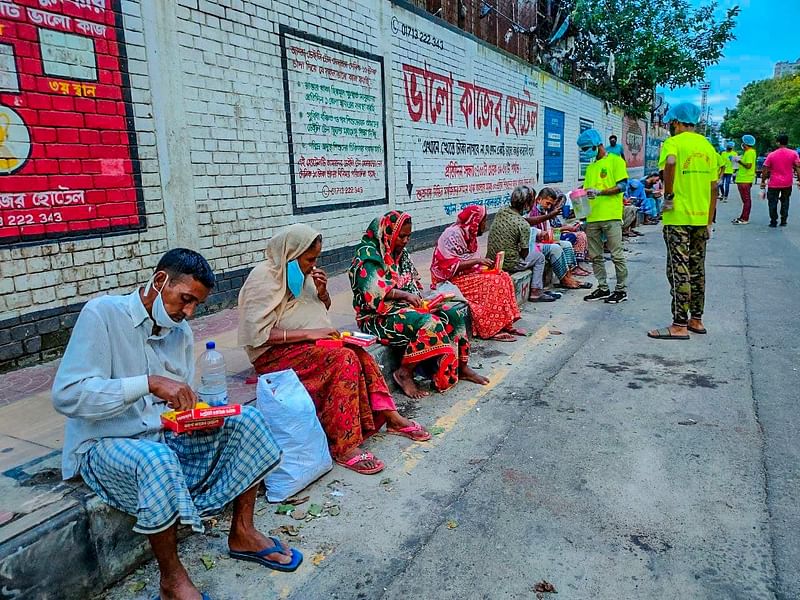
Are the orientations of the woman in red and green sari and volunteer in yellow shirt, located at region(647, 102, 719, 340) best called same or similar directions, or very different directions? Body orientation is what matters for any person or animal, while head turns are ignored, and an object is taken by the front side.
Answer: very different directions

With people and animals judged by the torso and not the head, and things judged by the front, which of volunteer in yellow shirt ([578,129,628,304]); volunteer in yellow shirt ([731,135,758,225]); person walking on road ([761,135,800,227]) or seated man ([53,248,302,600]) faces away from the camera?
the person walking on road

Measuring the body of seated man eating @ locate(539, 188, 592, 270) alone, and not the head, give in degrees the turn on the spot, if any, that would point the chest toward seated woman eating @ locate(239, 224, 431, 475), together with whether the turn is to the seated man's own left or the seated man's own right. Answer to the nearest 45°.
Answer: approximately 90° to the seated man's own right

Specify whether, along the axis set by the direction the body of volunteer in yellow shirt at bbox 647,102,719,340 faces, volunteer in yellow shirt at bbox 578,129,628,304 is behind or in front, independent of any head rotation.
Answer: in front

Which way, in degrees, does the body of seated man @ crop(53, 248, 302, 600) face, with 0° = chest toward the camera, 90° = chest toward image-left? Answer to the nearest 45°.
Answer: approximately 315°

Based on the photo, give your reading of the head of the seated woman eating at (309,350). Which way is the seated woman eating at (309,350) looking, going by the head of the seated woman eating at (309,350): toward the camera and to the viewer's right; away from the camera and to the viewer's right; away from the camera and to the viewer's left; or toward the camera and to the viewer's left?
toward the camera and to the viewer's right

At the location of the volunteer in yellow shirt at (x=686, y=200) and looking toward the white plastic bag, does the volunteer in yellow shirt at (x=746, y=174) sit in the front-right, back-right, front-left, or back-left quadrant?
back-right

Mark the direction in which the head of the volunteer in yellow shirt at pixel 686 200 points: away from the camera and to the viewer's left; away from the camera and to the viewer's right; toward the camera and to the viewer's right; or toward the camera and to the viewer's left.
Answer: away from the camera and to the viewer's left

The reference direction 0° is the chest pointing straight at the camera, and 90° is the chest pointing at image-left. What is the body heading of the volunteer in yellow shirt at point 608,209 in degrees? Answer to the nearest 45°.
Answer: approximately 45°

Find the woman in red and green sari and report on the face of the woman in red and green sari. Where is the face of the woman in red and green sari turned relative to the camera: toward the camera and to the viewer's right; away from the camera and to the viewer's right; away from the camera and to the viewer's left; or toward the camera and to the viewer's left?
toward the camera and to the viewer's right

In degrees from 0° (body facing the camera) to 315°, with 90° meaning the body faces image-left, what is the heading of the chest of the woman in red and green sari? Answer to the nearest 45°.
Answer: approximately 315°

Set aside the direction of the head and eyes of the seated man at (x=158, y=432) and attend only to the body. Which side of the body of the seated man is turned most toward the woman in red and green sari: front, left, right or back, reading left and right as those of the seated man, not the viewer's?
left

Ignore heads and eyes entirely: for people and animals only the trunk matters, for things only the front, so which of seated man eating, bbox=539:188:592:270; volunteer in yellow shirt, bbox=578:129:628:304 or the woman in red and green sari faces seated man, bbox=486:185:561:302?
the volunteer in yellow shirt

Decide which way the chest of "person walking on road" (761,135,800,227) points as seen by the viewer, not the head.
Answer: away from the camera
